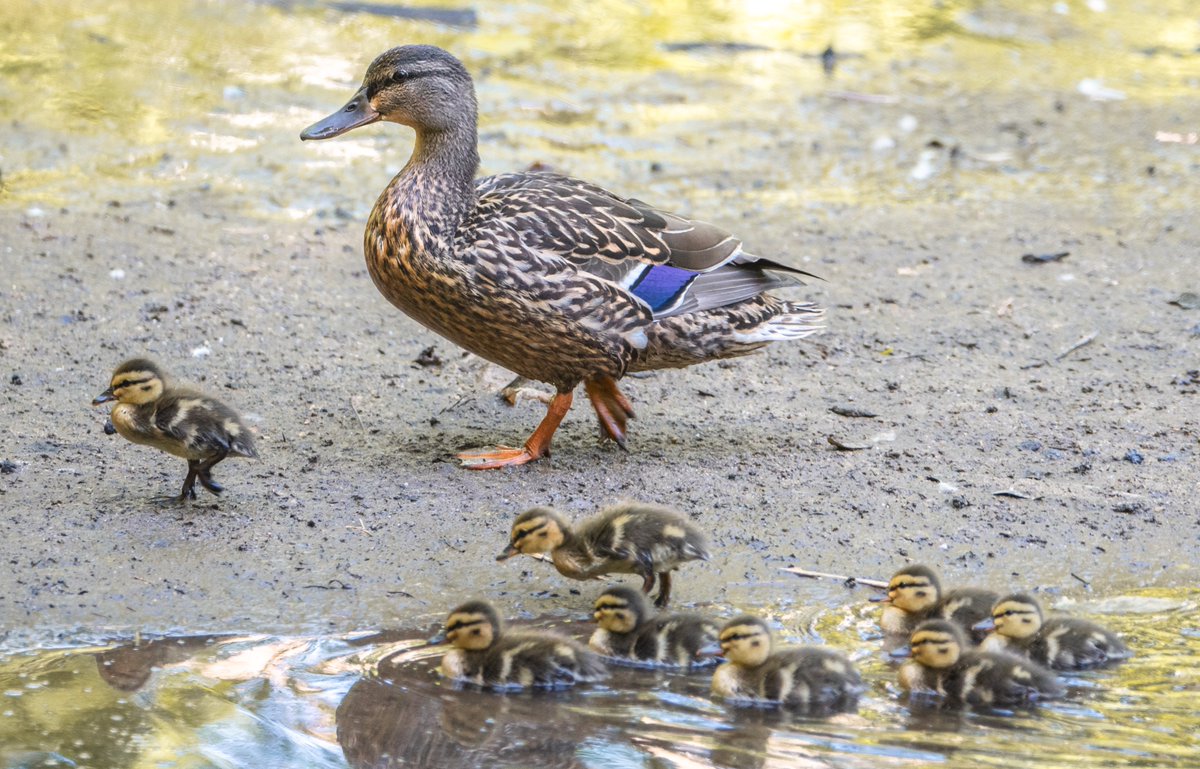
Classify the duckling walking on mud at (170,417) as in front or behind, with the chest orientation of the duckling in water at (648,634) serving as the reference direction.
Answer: in front

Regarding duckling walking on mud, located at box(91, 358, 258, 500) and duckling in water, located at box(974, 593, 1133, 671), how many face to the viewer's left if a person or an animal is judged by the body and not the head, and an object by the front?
2

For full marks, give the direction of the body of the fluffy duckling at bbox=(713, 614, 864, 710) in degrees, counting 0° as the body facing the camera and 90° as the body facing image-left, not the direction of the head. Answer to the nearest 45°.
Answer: approximately 90°

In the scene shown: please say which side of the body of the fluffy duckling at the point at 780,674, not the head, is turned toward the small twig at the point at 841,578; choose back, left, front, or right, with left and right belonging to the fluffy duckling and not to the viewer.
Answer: right

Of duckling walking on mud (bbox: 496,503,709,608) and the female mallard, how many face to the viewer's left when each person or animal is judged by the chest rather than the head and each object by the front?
2

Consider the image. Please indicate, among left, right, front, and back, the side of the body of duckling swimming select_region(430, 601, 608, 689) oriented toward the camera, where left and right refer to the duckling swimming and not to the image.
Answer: left

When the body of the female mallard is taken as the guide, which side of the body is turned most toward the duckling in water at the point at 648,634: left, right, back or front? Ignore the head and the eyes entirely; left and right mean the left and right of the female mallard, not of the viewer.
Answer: left

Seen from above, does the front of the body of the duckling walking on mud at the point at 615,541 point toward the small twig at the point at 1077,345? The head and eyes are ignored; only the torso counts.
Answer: no

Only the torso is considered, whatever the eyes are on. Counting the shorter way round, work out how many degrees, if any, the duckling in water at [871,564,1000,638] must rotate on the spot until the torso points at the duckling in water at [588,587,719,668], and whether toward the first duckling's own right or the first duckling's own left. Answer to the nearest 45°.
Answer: approximately 45° to the first duckling's own left

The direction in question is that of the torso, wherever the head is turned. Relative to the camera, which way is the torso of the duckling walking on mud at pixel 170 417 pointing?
to the viewer's left

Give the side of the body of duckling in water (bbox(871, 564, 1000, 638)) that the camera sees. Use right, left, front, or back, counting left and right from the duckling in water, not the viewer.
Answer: left

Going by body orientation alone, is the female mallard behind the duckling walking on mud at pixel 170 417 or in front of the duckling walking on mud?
behind

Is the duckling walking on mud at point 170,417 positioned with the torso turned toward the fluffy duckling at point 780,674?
no

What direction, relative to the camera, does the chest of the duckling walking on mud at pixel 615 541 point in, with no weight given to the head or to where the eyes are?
to the viewer's left

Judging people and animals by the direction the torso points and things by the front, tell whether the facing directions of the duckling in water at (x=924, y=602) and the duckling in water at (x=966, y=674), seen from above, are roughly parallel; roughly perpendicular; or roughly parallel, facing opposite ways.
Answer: roughly parallel

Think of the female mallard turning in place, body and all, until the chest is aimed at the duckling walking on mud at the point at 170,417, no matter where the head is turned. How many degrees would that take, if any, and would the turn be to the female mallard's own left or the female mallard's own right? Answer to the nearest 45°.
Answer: approximately 45° to the female mallard's own left

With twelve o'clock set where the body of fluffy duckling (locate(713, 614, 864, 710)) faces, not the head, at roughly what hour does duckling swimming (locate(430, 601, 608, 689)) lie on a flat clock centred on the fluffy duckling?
The duckling swimming is roughly at 12 o'clock from the fluffy duckling.
